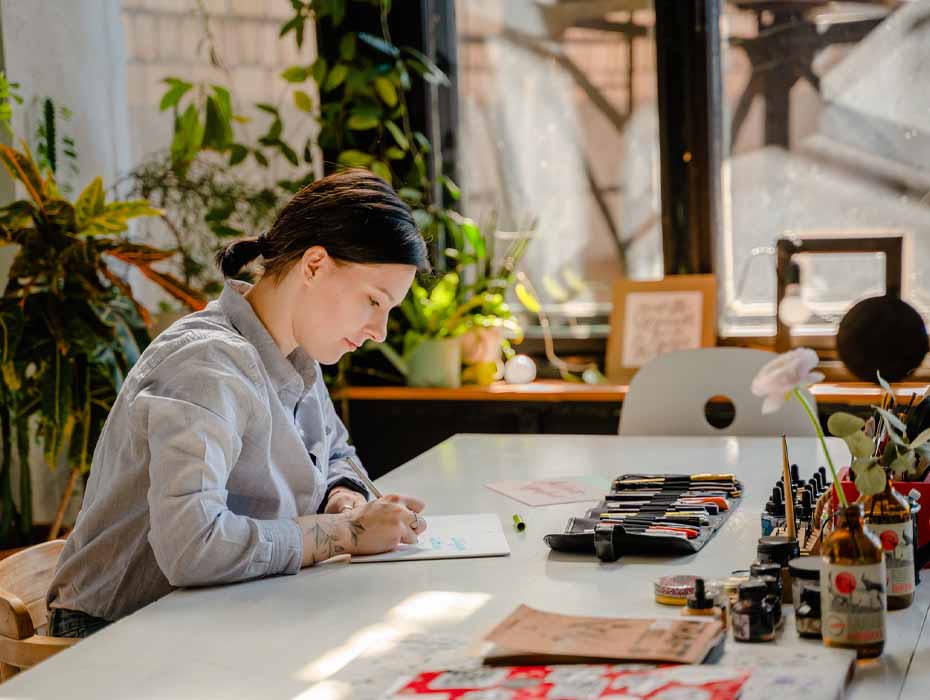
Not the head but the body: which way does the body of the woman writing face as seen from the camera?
to the viewer's right

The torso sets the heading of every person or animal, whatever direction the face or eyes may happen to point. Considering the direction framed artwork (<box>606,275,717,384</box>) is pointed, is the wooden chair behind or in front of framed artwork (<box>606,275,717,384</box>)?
in front

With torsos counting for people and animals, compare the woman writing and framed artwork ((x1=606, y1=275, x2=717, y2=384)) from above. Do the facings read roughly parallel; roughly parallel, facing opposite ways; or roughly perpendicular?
roughly perpendicular

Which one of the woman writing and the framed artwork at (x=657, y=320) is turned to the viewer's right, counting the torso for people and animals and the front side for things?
the woman writing

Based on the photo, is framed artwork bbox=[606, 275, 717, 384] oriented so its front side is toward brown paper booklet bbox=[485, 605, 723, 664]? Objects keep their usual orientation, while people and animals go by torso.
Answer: yes

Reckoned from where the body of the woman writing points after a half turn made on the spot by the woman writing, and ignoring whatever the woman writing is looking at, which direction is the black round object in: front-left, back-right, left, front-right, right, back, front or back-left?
back-right

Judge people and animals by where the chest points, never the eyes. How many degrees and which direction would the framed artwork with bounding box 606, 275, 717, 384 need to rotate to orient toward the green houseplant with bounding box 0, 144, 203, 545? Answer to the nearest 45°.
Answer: approximately 45° to its right

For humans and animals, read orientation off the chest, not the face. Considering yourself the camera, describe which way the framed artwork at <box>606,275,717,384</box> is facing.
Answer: facing the viewer

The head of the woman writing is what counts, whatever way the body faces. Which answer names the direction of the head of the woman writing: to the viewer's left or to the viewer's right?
to the viewer's right
